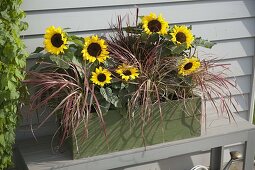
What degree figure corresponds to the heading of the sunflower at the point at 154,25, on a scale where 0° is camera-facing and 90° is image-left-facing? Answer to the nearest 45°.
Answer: approximately 0°

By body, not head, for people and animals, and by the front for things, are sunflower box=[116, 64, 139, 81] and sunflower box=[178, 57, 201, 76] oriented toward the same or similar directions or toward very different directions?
same or similar directions

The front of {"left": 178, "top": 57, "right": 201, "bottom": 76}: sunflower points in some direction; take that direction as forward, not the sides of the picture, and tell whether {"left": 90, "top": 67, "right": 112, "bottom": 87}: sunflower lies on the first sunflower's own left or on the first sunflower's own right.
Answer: on the first sunflower's own right

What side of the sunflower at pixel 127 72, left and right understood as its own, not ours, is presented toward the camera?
front

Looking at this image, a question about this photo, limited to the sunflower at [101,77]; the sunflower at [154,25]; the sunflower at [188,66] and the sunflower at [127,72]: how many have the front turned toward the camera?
4

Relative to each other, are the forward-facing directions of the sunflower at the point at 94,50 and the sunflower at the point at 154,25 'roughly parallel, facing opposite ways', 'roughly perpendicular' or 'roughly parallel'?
roughly parallel

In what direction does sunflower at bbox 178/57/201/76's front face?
toward the camera

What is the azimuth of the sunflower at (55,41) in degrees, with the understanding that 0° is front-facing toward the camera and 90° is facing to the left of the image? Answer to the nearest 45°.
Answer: approximately 315°

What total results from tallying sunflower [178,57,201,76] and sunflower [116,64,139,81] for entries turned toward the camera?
2
